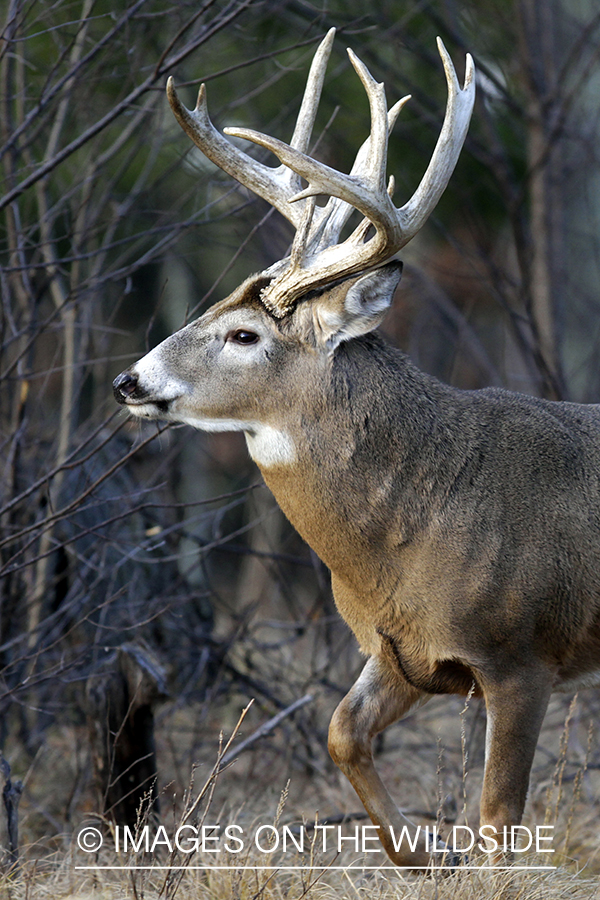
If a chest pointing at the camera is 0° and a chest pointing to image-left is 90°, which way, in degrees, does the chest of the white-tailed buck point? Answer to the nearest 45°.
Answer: approximately 90°
